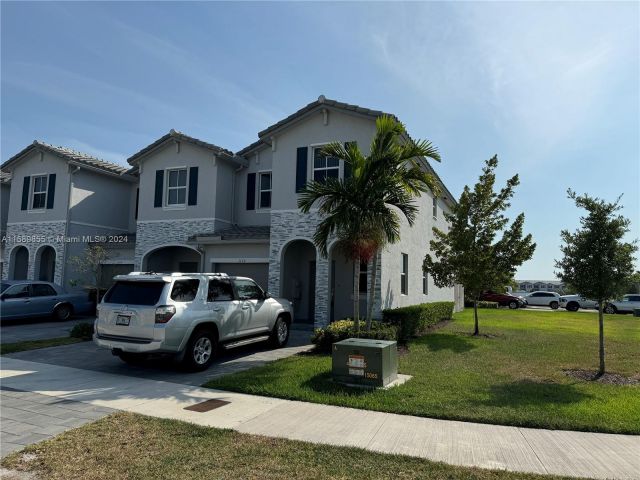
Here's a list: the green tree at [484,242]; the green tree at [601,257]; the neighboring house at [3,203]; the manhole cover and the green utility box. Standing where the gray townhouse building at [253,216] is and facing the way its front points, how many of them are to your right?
1

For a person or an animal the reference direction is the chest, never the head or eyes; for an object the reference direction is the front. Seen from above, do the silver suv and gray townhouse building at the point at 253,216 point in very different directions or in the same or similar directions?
very different directions

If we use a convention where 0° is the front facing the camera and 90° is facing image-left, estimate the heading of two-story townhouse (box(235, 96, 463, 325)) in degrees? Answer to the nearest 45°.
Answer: approximately 45°

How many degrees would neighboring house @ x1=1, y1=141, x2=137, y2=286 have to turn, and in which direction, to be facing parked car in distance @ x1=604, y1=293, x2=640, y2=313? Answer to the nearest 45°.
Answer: approximately 135° to its left

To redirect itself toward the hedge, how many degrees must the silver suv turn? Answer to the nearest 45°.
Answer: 0° — it already faces it

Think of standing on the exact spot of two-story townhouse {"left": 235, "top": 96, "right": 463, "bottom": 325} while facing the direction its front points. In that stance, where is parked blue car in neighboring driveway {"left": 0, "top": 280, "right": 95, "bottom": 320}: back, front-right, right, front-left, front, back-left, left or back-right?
front-right

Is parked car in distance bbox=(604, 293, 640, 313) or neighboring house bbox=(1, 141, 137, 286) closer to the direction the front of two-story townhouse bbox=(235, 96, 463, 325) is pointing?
the neighboring house

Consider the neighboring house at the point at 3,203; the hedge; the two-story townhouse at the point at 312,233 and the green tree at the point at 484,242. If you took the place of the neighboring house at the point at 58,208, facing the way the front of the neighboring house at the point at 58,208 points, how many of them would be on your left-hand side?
3

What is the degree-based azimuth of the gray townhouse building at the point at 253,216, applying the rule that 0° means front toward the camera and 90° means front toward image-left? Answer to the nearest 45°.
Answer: approximately 45°

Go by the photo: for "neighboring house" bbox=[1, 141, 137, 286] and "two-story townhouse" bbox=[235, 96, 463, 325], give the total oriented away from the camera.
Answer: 0

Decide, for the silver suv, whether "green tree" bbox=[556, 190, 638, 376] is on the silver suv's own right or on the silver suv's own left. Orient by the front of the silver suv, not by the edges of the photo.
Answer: on the silver suv's own right

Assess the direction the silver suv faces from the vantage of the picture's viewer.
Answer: facing away from the viewer and to the right of the viewer

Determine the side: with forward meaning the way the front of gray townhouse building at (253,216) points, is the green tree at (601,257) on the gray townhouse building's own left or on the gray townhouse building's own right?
on the gray townhouse building's own left

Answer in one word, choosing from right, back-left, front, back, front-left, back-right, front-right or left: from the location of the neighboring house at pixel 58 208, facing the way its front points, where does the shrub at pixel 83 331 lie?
front-left

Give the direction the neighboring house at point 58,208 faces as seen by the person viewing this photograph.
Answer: facing the viewer and to the left of the viewer
